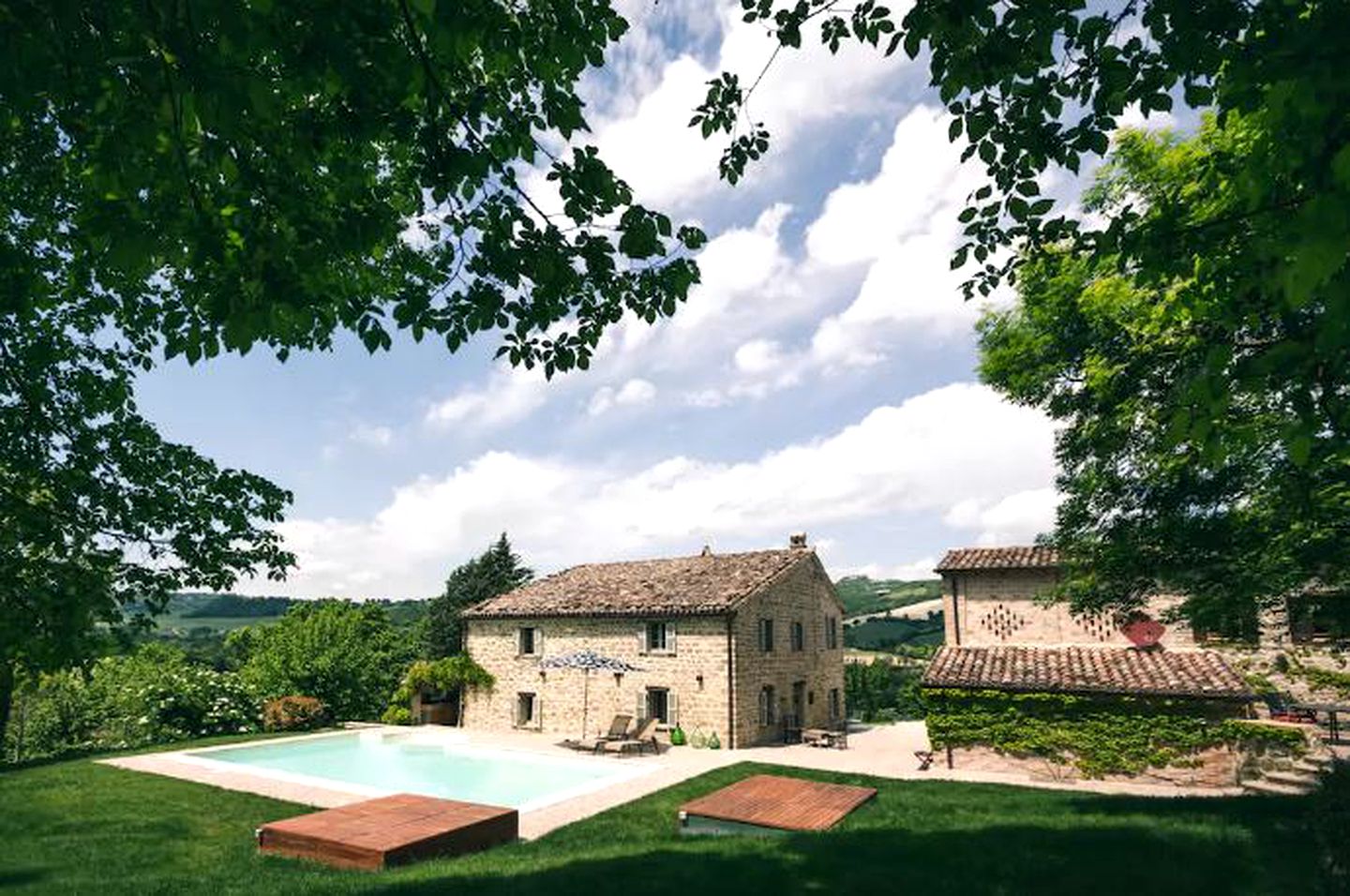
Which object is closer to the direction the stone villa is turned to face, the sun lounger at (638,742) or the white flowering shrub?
the sun lounger

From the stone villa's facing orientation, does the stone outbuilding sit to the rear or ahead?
ahead

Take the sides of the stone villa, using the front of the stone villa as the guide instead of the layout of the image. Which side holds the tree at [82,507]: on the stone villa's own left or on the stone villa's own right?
on the stone villa's own right
